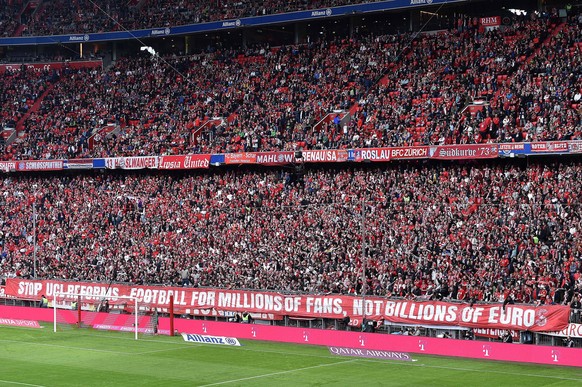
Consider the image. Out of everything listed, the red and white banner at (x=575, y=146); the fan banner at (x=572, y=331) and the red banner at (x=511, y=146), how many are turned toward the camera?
3

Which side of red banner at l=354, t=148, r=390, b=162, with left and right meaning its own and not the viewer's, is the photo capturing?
front

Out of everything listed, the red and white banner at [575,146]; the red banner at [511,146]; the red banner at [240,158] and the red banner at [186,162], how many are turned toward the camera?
4

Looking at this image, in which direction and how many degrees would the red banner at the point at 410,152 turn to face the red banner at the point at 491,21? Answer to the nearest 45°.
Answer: approximately 135° to its left

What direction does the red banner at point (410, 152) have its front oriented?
toward the camera

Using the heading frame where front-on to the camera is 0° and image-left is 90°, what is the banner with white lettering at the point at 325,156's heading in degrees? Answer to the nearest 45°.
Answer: approximately 0°

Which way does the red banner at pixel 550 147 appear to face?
toward the camera

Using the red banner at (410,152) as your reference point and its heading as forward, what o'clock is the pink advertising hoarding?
The pink advertising hoarding is roughly at 12 o'clock from the red banner.

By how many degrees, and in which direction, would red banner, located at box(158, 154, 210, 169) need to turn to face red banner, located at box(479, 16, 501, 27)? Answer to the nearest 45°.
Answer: approximately 90° to its left

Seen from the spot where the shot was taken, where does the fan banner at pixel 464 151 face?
facing the viewer

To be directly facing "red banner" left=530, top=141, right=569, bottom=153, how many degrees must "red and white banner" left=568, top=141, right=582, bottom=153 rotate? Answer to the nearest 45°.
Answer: approximately 135° to its right
